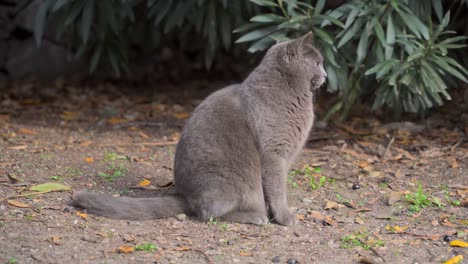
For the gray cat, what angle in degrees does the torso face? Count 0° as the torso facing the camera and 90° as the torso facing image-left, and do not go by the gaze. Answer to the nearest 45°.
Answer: approximately 270°

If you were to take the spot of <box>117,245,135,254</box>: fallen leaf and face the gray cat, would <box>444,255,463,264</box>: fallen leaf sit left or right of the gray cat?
right

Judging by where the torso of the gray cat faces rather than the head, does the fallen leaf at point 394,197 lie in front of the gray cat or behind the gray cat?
in front

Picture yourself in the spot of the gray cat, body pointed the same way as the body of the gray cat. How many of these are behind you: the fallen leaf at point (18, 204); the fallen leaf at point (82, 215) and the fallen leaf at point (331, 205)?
2

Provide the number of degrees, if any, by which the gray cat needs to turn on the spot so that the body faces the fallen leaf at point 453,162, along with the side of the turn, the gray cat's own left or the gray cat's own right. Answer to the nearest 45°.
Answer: approximately 45° to the gray cat's own left

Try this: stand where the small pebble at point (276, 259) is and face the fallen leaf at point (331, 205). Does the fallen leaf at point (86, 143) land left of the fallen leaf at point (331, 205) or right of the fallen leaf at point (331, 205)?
left

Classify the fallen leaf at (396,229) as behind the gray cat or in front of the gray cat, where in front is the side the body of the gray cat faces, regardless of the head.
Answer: in front

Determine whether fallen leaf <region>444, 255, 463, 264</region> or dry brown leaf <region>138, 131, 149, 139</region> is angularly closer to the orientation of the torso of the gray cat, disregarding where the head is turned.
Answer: the fallen leaf

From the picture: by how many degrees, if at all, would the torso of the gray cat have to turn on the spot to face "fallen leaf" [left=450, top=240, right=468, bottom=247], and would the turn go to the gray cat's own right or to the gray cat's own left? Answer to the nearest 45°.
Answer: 0° — it already faces it
